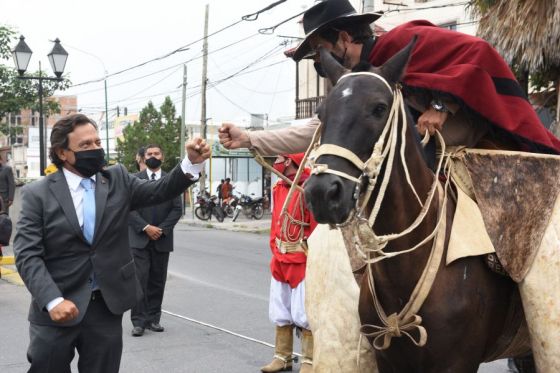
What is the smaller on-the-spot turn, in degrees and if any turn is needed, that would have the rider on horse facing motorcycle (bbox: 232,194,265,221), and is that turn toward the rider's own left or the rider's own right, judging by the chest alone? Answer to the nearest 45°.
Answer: approximately 90° to the rider's own right

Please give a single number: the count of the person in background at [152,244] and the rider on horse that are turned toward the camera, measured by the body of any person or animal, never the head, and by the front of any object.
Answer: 1

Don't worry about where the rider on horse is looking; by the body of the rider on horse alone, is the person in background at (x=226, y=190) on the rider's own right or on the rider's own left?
on the rider's own right

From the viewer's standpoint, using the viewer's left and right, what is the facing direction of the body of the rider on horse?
facing to the left of the viewer

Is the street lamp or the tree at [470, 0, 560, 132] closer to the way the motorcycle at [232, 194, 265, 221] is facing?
the street lamp

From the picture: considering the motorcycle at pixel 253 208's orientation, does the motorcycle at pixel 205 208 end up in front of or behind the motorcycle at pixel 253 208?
in front

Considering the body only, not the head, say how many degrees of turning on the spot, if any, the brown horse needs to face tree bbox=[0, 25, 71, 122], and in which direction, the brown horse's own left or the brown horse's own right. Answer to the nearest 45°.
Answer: approximately 90° to the brown horse's own right

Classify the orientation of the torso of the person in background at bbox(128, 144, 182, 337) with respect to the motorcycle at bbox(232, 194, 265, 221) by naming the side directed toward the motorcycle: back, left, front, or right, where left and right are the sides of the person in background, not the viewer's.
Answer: back

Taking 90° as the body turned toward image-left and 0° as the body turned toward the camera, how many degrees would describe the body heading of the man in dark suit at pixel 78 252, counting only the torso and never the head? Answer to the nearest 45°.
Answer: approximately 315°
